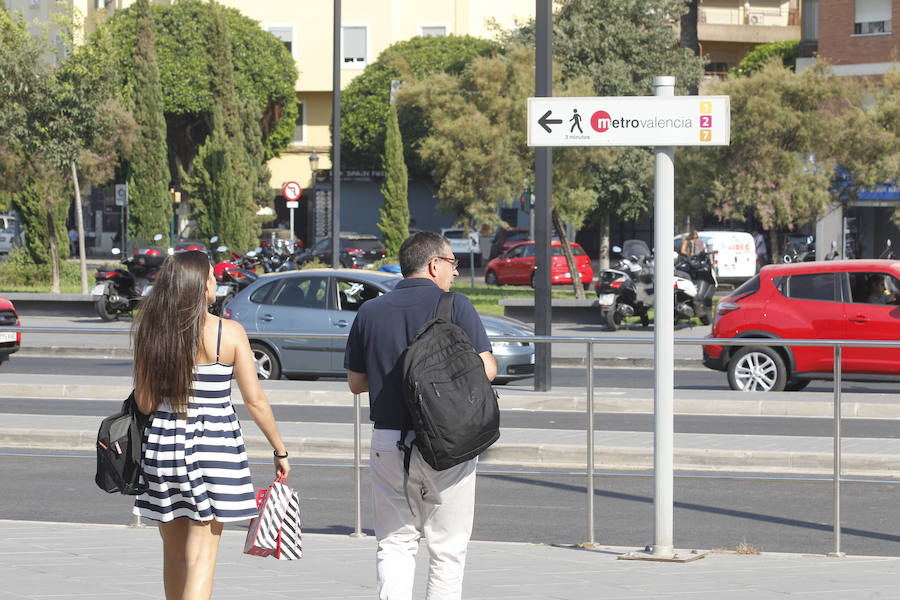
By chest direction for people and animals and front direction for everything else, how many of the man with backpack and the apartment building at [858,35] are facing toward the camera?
1

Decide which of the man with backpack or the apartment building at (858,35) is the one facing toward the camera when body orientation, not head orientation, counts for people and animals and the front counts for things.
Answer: the apartment building

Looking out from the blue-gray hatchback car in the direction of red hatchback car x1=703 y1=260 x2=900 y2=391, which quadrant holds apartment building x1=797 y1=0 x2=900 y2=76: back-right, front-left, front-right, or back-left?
front-left

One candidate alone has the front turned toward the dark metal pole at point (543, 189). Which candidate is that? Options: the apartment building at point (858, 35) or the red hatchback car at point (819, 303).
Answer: the apartment building

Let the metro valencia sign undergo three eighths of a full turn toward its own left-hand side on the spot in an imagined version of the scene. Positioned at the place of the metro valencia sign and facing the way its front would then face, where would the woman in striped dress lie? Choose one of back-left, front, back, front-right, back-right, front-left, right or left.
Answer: back

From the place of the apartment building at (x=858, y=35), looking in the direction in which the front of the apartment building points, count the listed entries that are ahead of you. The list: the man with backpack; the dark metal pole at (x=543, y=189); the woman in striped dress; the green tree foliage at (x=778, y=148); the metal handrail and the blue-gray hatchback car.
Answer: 6

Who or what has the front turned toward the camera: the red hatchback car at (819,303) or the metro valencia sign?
the metro valencia sign

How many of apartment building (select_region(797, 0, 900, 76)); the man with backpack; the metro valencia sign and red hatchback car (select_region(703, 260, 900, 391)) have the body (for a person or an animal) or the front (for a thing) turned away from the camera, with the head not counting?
1

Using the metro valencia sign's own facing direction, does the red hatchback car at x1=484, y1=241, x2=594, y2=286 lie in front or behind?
behind

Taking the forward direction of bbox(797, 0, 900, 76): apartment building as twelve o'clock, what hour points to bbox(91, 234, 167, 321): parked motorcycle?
The parked motorcycle is roughly at 1 o'clock from the apartment building.

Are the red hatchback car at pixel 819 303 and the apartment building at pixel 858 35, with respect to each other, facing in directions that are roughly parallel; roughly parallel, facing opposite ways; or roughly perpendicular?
roughly perpendicular

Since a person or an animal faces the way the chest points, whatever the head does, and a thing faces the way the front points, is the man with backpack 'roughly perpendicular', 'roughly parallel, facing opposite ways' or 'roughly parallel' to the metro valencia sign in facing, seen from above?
roughly parallel, facing opposite ways

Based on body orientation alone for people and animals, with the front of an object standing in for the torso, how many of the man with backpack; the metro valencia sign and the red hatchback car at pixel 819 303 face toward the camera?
1

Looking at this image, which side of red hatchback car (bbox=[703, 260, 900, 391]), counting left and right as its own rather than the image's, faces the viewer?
right

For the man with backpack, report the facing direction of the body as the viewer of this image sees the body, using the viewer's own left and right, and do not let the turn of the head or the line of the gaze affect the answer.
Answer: facing away from the viewer

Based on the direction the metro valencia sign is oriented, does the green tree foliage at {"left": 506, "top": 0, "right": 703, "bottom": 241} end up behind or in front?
behind

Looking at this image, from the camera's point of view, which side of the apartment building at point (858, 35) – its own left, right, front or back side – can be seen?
front

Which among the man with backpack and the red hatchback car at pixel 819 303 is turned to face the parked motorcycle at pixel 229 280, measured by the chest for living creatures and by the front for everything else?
the man with backpack

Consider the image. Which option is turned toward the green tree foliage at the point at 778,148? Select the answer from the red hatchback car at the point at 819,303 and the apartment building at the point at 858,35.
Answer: the apartment building

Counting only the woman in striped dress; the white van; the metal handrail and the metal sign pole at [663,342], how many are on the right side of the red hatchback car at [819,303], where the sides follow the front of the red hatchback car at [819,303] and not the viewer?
3
